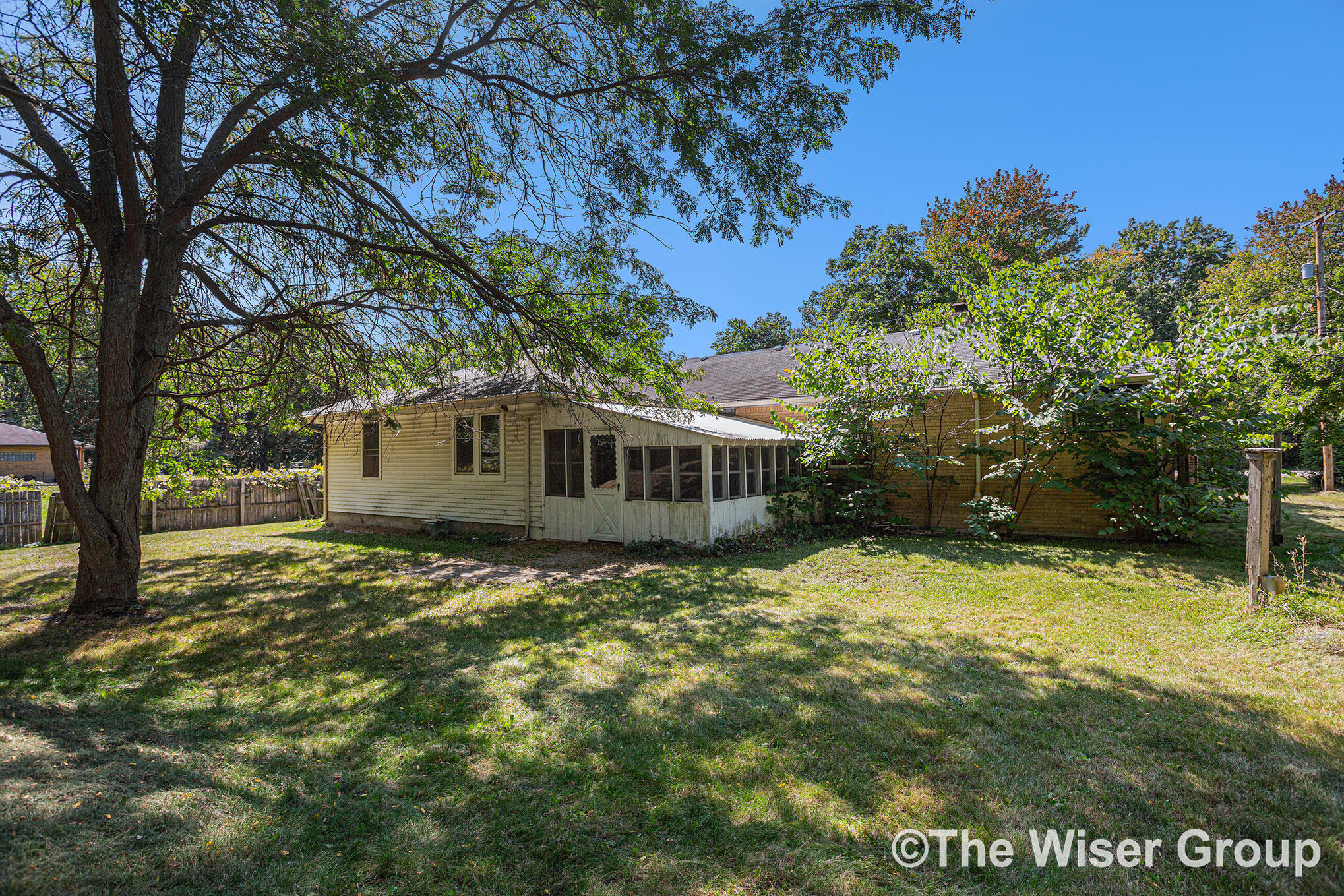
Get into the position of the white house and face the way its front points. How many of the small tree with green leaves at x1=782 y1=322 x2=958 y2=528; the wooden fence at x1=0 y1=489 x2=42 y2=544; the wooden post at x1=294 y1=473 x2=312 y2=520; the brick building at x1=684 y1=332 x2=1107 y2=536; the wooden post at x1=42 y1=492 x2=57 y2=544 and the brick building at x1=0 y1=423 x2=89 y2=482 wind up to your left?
2

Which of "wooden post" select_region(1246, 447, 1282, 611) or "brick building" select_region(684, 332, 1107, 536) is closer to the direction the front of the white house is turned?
the wooden post

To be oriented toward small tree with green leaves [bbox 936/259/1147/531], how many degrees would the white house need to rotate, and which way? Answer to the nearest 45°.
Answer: approximately 45° to its left

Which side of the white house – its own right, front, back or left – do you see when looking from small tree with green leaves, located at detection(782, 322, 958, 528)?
left

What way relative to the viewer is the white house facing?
toward the camera

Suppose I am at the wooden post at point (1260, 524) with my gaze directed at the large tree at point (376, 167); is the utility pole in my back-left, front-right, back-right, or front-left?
back-right

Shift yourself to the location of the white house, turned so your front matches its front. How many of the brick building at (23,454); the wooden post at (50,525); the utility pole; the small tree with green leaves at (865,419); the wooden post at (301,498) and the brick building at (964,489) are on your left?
3

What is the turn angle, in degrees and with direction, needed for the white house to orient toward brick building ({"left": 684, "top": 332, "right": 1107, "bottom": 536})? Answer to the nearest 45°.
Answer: approximately 90° to its left
